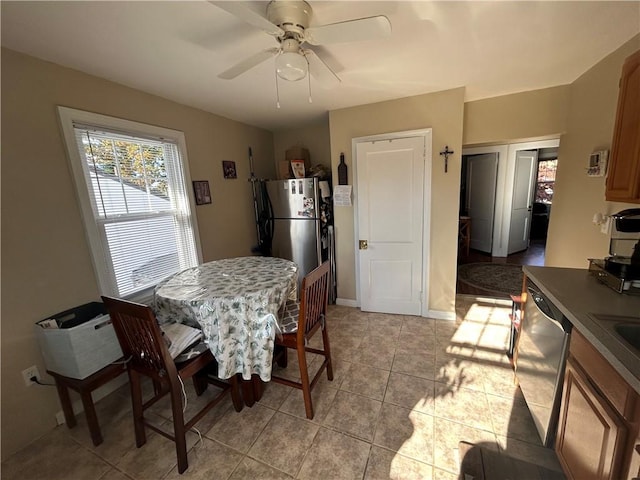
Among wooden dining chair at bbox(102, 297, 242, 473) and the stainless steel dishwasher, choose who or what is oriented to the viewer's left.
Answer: the stainless steel dishwasher

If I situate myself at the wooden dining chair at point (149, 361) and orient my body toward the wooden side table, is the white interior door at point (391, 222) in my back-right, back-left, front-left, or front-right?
back-right

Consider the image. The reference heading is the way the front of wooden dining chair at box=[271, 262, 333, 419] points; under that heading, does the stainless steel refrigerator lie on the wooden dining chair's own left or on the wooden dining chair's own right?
on the wooden dining chair's own right

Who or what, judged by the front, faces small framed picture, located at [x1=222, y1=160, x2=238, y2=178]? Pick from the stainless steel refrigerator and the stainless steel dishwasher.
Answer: the stainless steel dishwasher

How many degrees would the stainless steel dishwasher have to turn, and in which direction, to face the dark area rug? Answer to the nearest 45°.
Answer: approximately 90° to its right

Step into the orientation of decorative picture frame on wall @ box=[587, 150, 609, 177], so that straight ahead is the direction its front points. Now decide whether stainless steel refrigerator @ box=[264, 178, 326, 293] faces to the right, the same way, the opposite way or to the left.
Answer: to the left

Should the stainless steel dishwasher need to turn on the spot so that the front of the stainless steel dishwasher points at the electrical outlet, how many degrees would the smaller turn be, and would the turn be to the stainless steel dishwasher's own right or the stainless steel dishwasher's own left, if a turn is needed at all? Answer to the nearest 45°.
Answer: approximately 45° to the stainless steel dishwasher's own left

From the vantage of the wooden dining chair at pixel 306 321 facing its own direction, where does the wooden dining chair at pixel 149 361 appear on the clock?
the wooden dining chair at pixel 149 361 is roughly at 10 o'clock from the wooden dining chair at pixel 306 321.

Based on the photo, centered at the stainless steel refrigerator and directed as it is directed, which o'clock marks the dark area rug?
The dark area rug is roughly at 9 o'clock from the stainless steel refrigerator.
